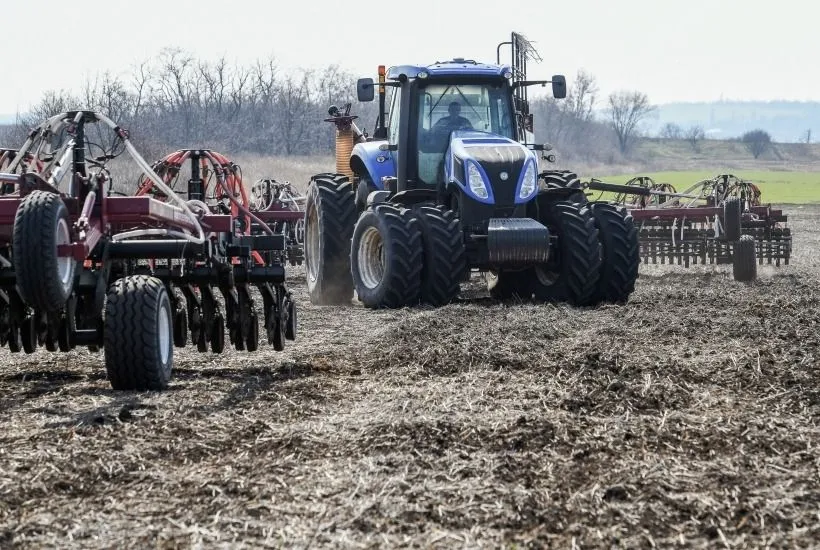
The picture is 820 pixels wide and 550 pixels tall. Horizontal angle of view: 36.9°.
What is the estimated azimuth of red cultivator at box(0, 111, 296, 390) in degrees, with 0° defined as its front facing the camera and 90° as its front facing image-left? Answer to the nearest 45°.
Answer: approximately 0°

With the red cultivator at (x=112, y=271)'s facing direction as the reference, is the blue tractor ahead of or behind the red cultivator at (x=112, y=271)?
behind

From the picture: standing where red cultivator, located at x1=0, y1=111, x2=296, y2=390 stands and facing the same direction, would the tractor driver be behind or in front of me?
behind

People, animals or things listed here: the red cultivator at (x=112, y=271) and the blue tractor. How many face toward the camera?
2

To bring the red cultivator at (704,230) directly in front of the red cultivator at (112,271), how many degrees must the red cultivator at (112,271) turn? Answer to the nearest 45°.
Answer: approximately 135° to its left

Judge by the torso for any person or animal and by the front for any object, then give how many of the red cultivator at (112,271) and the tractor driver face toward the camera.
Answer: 2

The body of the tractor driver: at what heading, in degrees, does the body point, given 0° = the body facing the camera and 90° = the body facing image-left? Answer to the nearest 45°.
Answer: approximately 0°
